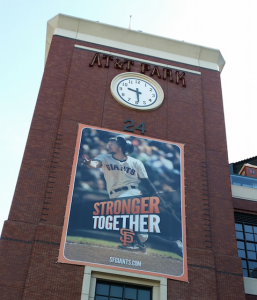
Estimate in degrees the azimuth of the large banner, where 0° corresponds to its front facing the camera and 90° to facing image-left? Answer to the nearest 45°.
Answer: approximately 0°

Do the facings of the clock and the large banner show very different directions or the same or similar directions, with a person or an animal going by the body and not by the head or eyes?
same or similar directions

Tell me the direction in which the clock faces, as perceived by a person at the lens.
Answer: facing the viewer

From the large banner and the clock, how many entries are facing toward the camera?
2
